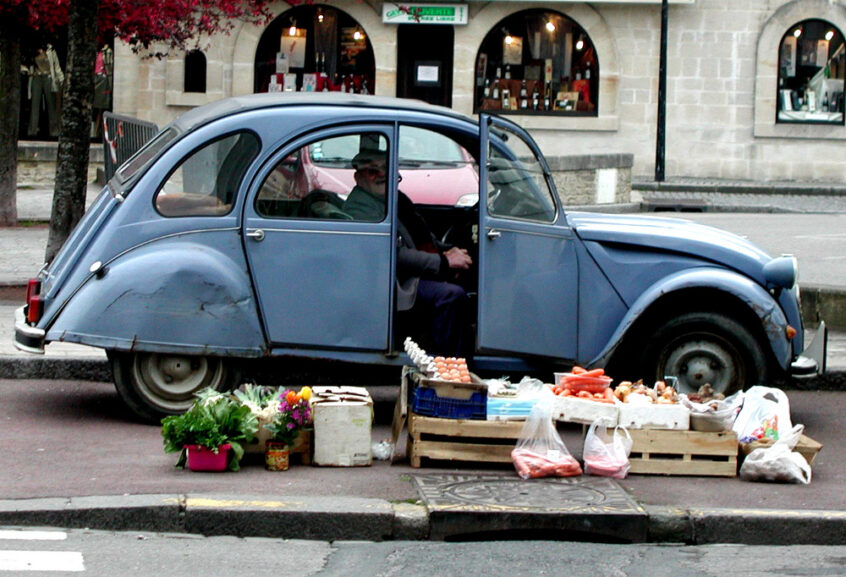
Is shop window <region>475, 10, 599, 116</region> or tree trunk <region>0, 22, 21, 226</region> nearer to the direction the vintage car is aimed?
the shop window

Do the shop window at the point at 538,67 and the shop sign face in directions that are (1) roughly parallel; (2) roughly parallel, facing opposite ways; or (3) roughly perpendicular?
roughly parallel

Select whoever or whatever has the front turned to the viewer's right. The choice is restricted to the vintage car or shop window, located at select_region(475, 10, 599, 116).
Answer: the vintage car

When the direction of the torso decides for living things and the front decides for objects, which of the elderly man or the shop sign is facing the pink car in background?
the shop sign

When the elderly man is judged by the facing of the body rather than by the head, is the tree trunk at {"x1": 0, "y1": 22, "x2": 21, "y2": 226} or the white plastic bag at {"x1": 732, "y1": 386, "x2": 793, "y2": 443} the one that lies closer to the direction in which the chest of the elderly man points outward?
the white plastic bag

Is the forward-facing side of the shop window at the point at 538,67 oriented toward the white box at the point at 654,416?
yes

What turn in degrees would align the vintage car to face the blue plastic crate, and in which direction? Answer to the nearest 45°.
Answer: approximately 45° to its right

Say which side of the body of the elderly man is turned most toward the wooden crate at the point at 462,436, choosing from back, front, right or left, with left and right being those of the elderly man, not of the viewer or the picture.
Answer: right

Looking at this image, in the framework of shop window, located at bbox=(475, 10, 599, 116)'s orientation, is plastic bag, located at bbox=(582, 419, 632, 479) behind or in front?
in front

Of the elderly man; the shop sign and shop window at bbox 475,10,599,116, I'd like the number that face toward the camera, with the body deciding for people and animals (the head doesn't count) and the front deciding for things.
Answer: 2

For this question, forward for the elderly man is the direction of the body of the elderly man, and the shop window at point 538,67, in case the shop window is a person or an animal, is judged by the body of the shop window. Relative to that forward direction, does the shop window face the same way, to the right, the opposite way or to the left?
to the right

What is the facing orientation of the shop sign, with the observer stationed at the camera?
facing the viewer

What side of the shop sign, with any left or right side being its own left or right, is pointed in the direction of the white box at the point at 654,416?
front

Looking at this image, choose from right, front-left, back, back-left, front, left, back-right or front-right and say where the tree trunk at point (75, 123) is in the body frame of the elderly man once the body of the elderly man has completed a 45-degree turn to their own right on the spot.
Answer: back

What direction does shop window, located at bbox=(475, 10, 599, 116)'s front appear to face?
toward the camera

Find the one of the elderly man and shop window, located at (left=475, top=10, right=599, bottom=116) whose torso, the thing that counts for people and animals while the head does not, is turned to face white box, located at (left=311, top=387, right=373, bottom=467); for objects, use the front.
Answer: the shop window

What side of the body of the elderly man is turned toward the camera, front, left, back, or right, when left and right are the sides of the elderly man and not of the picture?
right

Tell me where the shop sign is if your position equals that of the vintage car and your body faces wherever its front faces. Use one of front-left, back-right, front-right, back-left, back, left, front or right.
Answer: left

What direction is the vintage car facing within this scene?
to the viewer's right
